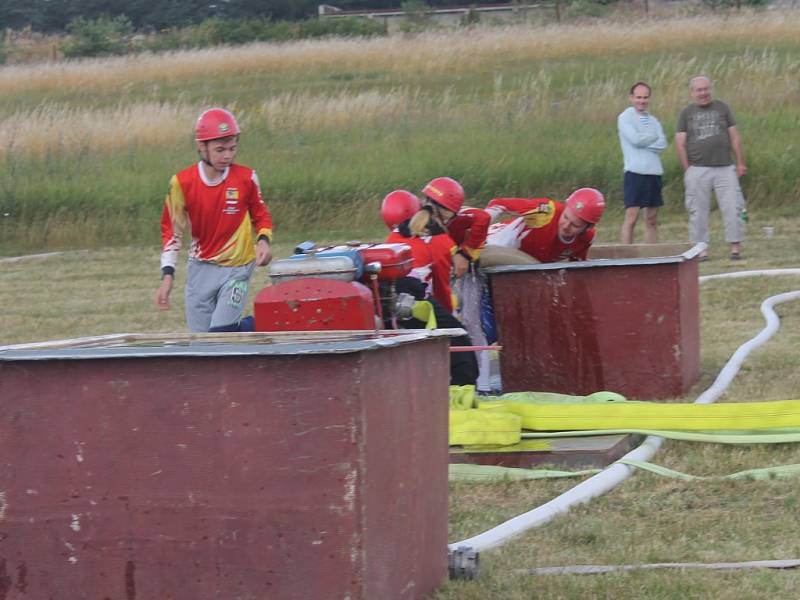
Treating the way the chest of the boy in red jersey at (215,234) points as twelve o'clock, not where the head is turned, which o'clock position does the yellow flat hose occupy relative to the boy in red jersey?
The yellow flat hose is roughly at 10 o'clock from the boy in red jersey.

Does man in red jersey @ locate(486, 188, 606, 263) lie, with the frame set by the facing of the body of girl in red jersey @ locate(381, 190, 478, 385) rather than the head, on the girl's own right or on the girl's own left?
on the girl's own right

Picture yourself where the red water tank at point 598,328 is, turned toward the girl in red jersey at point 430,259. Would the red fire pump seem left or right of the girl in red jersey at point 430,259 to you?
left

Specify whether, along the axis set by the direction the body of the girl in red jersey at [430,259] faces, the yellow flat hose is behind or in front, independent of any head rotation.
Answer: behind

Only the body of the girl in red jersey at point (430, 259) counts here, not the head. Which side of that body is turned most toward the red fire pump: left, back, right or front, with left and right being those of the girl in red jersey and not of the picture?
left

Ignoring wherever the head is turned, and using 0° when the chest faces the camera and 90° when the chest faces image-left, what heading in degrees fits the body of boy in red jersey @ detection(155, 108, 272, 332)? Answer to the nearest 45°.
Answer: approximately 0°

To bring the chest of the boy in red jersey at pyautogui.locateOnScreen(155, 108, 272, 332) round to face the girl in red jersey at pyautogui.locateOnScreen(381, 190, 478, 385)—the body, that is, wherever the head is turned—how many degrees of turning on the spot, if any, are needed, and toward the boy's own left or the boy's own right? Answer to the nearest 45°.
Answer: approximately 90° to the boy's own left
